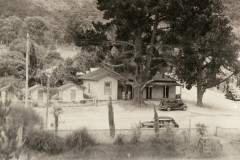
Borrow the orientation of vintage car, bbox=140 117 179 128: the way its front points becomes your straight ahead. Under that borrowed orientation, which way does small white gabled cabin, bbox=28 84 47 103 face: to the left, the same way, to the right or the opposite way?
to the left

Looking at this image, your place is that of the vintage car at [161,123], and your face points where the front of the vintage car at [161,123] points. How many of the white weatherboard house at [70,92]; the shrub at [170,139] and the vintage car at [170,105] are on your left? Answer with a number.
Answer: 1

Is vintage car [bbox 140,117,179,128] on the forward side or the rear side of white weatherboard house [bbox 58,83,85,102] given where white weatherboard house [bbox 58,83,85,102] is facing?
on the forward side

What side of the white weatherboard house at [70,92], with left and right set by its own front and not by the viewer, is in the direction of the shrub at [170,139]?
front

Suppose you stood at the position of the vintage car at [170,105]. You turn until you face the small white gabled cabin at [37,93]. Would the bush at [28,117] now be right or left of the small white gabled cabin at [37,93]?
left

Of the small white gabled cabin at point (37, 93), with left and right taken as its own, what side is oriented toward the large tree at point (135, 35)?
left

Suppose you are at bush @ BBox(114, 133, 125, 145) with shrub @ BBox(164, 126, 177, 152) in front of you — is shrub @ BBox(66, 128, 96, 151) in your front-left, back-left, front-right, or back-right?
back-right

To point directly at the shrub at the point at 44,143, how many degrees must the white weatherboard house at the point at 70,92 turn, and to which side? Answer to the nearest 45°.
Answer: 0° — it already faces it

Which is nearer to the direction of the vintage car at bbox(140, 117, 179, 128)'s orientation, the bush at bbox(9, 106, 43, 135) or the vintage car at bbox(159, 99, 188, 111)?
the bush

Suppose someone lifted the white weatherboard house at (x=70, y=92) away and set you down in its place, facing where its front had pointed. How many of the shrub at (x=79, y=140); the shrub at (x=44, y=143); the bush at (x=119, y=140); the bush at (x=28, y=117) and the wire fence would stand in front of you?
5

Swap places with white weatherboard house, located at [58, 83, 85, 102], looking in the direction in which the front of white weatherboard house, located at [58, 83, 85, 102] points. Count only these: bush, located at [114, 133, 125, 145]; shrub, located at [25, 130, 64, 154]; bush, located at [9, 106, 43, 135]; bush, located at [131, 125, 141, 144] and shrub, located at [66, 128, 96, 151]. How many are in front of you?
5

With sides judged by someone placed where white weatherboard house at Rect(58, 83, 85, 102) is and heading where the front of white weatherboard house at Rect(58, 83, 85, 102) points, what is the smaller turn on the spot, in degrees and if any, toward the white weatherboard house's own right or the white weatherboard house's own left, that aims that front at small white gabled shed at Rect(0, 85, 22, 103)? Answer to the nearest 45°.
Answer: approximately 90° to the white weatherboard house's own right

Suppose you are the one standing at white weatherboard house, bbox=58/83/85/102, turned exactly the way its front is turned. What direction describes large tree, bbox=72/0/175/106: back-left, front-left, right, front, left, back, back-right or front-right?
left

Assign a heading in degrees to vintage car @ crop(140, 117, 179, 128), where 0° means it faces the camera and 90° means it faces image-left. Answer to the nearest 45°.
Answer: approximately 90°

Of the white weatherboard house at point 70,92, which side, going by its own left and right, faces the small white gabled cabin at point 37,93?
right

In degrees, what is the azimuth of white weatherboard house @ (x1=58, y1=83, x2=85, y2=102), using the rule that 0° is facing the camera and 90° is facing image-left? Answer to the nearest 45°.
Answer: approximately 0°

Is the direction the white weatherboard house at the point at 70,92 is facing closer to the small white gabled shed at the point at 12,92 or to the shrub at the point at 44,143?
the shrub
